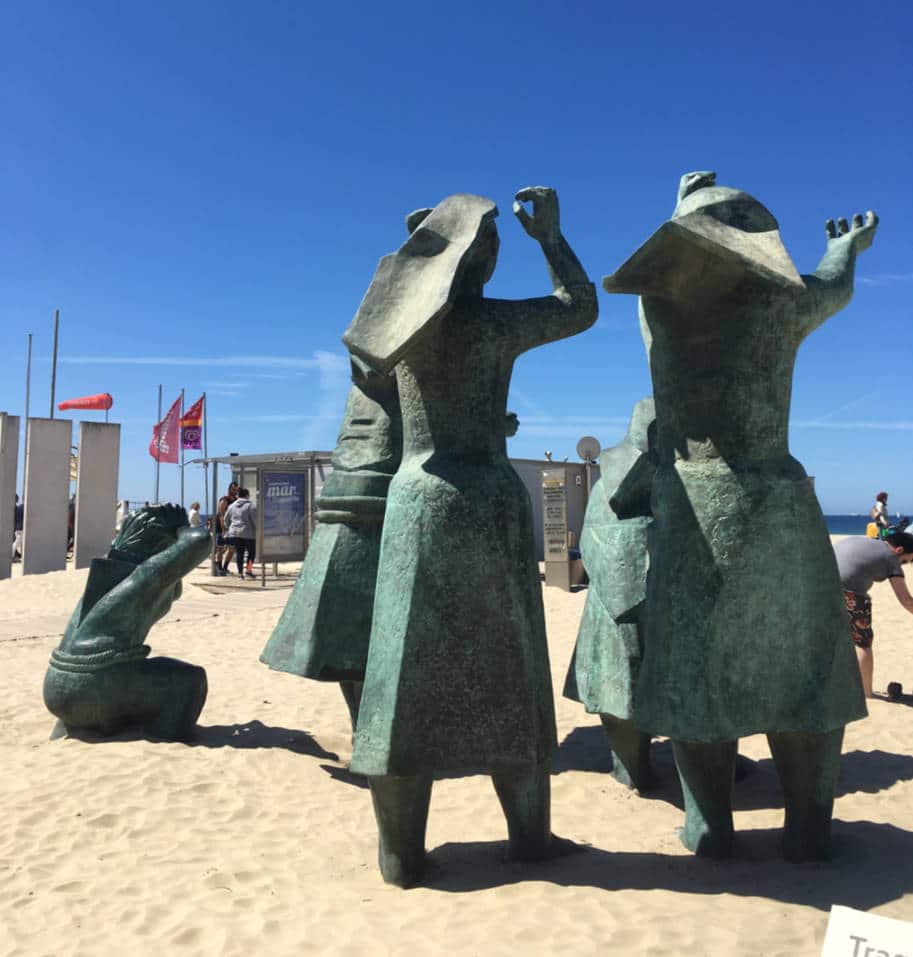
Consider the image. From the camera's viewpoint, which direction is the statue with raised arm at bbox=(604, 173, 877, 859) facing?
away from the camera

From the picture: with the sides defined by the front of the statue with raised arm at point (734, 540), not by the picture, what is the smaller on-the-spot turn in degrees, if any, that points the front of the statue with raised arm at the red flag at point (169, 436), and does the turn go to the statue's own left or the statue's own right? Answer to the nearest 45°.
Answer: approximately 45° to the statue's own left

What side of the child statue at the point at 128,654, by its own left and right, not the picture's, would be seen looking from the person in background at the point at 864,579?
front

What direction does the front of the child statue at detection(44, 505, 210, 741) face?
to the viewer's right

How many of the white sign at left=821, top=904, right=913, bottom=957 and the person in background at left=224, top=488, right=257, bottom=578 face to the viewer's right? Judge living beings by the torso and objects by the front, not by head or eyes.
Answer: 0

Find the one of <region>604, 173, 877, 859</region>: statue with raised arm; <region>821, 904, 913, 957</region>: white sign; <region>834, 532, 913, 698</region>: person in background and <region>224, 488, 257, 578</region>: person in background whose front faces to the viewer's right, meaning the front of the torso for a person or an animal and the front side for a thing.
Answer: <region>834, 532, 913, 698</region>: person in background

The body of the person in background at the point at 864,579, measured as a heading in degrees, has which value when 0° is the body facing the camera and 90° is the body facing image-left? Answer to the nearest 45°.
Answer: approximately 270°

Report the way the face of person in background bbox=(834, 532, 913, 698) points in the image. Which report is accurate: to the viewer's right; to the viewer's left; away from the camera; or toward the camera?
to the viewer's right
